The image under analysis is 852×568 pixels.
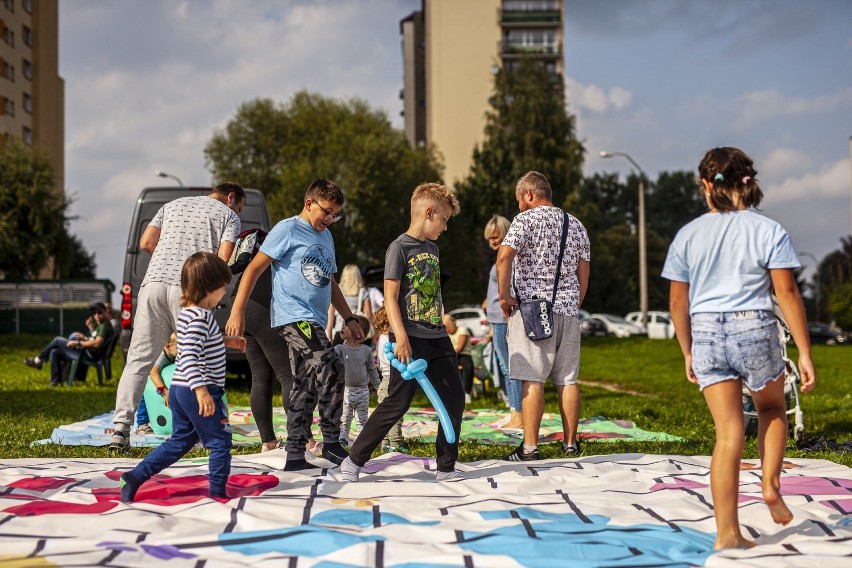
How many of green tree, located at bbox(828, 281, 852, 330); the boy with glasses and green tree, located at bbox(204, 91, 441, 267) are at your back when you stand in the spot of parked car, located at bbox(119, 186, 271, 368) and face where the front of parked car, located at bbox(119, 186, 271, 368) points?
1

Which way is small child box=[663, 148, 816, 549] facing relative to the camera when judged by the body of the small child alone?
away from the camera

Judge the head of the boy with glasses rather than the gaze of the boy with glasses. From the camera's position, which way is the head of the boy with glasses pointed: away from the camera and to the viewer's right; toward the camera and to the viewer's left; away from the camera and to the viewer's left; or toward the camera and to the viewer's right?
toward the camera and to the viewer's right

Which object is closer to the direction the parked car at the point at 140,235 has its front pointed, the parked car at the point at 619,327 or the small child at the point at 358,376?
the parked car

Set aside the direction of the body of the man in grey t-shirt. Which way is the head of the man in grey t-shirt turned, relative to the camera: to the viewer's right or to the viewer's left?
to the viewer's right

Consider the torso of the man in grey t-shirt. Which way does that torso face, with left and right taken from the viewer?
facing away from the viewer and to the right of the viewer

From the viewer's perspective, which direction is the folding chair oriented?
to the viewer's left

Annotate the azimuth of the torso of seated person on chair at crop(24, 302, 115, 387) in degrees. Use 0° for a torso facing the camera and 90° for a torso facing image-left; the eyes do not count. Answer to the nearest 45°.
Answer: approximately 90°
